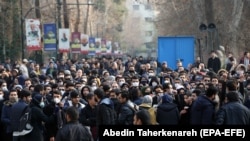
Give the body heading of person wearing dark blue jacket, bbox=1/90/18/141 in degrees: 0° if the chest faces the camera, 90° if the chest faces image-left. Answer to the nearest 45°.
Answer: approximately 315°

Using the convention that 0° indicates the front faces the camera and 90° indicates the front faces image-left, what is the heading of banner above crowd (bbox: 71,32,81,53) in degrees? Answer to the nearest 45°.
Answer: approximately 0°

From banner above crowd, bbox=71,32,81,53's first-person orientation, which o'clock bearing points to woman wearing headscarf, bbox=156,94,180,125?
The woman wearing headscarf is roughly at 12 o'clock from the banner above crowd.

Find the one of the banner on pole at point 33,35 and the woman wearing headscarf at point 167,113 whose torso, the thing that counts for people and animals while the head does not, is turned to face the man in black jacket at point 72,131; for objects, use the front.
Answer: the banner on pole

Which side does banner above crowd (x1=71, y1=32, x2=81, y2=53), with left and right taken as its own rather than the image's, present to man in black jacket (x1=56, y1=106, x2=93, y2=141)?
front

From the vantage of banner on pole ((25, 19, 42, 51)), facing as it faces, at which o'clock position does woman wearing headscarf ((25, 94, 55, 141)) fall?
The woman wearing headscarf is roughly at 12 o'clock from the banner on pole.
